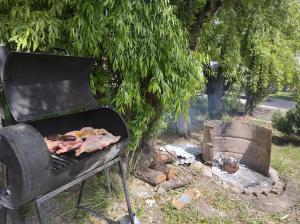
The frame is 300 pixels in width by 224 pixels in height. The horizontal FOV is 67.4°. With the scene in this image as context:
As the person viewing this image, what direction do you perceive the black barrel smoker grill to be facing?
facing the viewer and to the right of the viewer

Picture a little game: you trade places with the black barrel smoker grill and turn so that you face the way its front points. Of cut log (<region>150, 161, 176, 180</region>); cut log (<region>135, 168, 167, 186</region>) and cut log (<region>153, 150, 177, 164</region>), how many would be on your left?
3

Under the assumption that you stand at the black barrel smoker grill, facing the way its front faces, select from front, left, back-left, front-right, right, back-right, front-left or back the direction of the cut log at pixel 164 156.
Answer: left

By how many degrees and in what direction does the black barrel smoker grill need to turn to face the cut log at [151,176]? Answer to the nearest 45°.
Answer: approximately 90° to its left

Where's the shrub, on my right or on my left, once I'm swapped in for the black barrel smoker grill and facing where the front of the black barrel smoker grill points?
on my left

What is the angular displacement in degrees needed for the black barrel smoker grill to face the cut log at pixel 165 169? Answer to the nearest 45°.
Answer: approximately 90° to its left
